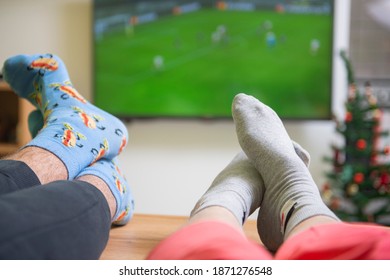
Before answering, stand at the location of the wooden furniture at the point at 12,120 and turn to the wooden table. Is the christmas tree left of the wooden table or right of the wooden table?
left

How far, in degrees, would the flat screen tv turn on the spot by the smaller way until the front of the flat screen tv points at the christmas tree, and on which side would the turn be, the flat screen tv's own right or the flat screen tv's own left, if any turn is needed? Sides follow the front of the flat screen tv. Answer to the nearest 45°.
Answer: approximately 45° to the flat screen tv's own left

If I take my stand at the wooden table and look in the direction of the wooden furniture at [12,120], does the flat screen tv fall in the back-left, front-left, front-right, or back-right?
front-right

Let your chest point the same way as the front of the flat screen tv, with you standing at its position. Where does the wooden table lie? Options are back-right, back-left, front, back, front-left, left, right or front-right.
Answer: front

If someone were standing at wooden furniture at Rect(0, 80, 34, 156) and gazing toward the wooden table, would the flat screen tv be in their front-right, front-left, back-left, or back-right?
front-left

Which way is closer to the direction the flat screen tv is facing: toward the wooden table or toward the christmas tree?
the wooden table

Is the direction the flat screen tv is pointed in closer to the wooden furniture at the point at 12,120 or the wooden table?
the wooden table

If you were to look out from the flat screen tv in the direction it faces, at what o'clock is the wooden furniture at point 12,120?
The wooden furniture is roughly at 3 o'clock from the flat screen tv.

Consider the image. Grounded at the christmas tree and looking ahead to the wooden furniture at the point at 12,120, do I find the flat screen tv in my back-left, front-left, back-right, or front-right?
front-right

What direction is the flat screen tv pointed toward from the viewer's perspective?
toward the camera

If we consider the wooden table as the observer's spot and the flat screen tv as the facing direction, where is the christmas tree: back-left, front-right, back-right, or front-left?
front-right
